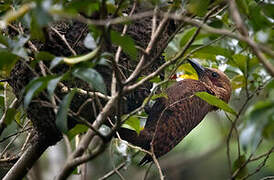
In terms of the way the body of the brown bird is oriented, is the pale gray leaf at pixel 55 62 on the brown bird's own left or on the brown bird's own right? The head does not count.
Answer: on the brown bird's own left
